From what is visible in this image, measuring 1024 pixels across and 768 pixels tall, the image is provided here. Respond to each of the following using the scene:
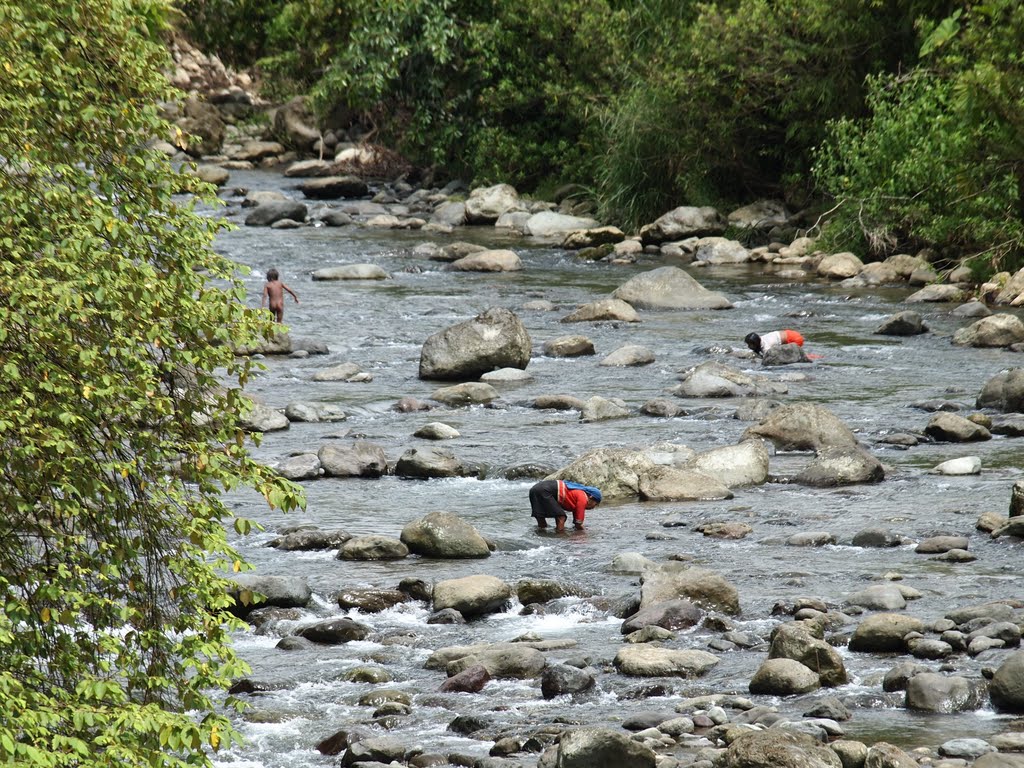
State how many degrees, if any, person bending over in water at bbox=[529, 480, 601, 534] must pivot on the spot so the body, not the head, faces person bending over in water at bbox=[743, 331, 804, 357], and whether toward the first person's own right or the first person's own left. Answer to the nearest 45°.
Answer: approximately 90° to the first person's own left

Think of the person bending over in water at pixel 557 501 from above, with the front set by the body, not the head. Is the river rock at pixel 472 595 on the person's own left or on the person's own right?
on the person's own right

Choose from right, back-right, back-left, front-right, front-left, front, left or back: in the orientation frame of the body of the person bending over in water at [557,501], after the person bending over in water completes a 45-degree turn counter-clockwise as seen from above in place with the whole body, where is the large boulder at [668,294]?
front-left

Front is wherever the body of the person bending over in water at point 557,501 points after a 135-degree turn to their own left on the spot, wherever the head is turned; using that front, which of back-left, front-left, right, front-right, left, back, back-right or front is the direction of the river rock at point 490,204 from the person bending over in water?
front-right

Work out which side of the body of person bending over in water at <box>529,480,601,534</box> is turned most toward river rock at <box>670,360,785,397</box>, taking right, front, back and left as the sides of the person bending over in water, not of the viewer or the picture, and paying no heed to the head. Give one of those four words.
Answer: left

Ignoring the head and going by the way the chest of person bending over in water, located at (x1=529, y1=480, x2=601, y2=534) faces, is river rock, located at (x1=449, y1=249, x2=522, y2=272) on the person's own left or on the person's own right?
on the person's own left

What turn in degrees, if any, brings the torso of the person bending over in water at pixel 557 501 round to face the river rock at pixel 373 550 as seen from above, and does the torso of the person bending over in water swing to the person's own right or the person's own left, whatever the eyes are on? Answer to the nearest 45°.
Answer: approximately 135° to the person's own right

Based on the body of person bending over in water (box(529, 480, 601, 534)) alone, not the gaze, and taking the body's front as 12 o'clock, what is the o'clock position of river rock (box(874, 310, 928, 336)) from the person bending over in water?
The river rock is roughly at 10 o'clock from the person bending over in water.

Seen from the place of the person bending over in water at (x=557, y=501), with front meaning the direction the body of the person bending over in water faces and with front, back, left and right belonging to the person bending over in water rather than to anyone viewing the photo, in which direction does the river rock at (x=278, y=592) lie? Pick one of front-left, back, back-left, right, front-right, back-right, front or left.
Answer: back-right

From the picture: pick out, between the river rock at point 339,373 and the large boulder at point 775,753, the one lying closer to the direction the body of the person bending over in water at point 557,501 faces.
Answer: the large boulder

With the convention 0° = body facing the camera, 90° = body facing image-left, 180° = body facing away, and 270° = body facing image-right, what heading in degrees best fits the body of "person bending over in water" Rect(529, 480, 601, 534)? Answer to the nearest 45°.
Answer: approximately 270°

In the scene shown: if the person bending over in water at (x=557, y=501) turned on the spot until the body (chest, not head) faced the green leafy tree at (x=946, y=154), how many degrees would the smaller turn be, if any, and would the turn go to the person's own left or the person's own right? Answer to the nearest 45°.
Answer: approximately 45° to the person's own left

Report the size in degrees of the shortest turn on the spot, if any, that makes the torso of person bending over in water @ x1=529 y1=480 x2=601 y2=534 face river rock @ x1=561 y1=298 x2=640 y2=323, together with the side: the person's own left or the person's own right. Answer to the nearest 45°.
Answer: approximately 90° to the person's own left
